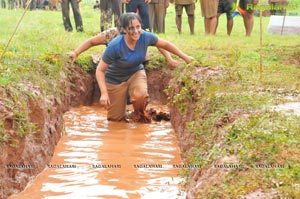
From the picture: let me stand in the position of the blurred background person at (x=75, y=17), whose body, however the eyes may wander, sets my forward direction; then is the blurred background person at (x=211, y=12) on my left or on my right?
on my left

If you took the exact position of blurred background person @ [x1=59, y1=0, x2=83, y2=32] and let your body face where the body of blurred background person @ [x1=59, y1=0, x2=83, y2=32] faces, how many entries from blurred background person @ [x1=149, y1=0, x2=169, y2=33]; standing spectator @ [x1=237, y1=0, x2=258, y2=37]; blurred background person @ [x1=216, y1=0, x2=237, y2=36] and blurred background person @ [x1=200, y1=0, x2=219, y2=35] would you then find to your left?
4

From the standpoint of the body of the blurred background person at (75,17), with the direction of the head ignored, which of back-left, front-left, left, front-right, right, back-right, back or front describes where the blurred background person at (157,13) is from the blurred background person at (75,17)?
left

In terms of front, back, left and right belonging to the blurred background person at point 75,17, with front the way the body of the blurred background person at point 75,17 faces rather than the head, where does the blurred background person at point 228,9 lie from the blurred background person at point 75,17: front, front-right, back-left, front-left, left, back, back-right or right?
left

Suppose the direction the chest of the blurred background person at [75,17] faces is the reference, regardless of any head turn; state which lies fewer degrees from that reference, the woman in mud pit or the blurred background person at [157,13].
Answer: the woman in mud pit

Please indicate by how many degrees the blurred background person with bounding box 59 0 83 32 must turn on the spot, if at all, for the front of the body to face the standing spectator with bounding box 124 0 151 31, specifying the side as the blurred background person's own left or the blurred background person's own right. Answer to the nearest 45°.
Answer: approximately 45° to the blurred background person's own left

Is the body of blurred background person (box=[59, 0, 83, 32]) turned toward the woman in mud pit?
yes

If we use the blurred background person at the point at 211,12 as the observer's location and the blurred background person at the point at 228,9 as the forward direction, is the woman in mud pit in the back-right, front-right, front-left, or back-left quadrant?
back-right

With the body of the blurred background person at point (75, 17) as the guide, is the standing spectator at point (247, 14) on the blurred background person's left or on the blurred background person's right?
on the blurred background person's left

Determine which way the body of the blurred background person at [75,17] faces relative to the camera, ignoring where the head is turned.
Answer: toward the camera

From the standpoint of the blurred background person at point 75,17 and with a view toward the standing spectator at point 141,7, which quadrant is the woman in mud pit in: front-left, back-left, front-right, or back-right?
front-right
